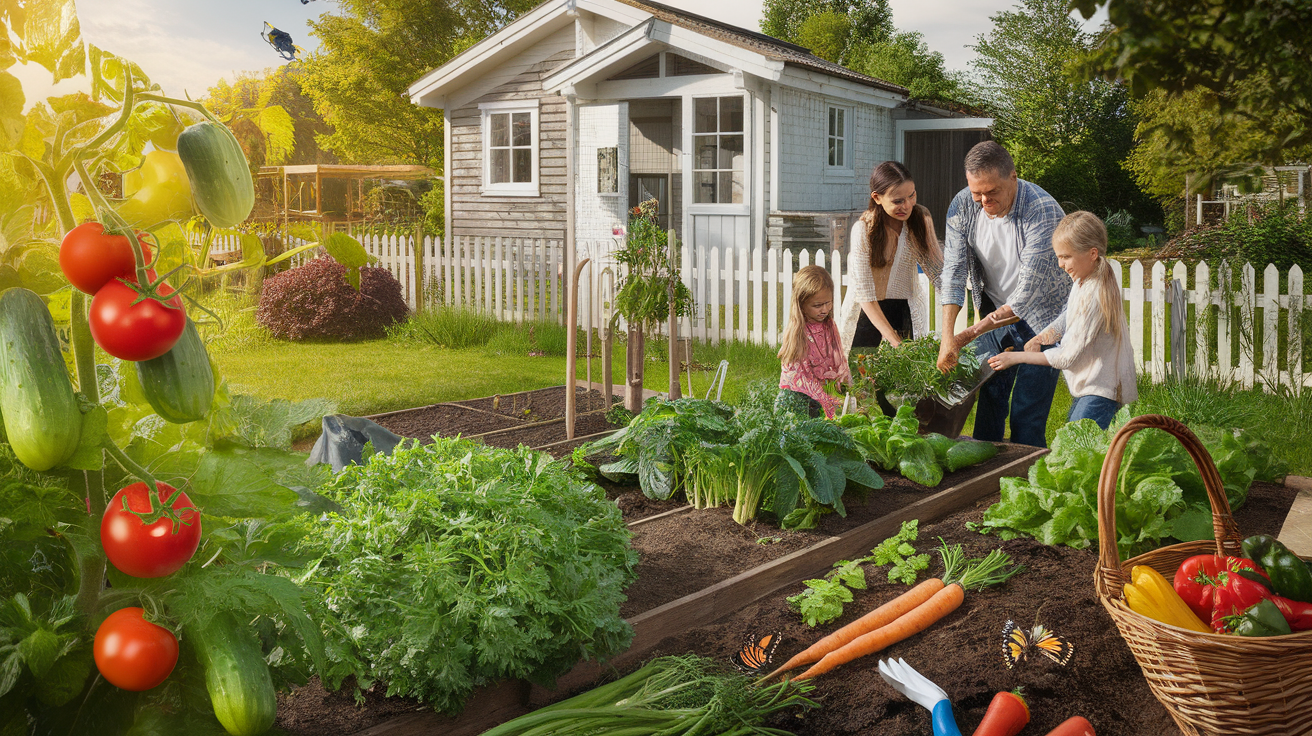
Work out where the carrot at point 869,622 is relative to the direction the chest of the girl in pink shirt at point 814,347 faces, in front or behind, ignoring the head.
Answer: in front

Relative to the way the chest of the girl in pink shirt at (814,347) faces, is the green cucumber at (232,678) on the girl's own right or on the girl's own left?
on the girl's own right

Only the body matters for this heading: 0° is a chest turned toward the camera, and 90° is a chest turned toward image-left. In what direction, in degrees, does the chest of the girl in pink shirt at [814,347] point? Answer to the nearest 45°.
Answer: approximately 315°

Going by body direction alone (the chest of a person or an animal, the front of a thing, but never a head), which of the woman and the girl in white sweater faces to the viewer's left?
the girl in white sweater

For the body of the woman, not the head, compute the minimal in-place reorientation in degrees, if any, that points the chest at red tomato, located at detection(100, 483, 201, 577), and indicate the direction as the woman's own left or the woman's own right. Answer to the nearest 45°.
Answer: approximately 45° to the woman's own right

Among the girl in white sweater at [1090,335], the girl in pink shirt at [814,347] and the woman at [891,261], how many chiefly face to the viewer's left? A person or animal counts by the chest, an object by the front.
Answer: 1

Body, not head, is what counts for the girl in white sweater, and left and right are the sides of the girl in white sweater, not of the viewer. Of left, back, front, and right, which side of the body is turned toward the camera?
left
